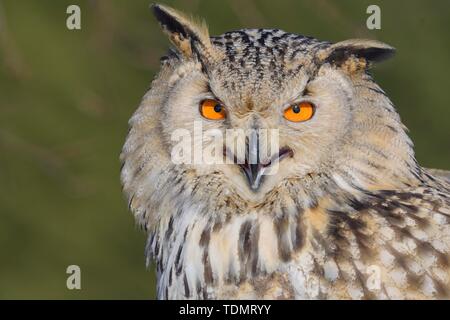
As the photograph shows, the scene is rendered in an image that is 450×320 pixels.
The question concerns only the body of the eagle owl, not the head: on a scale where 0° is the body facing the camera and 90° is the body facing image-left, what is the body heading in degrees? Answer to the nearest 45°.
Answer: approximately 45°
